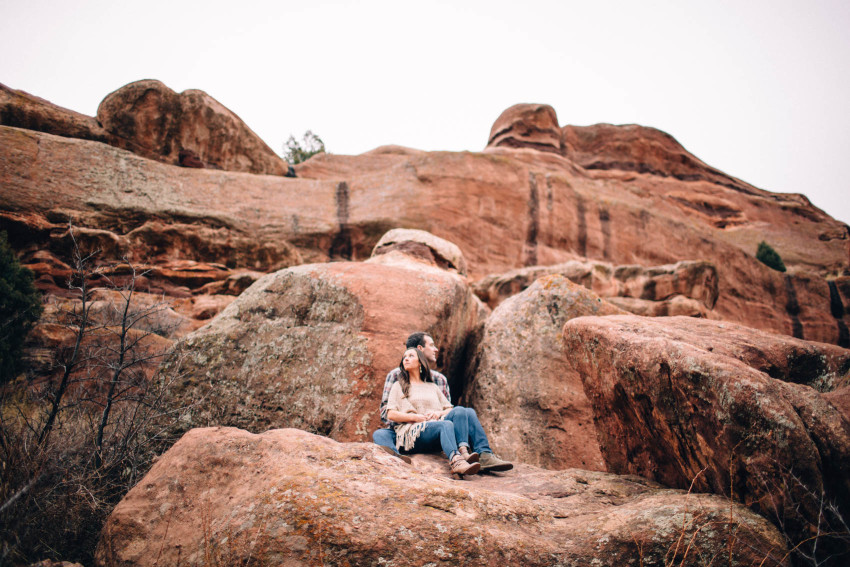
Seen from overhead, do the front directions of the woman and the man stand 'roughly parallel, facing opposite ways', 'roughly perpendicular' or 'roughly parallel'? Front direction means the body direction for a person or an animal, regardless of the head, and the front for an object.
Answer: roughly parallel

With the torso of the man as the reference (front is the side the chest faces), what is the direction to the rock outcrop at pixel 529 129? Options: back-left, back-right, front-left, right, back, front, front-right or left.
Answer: back-left

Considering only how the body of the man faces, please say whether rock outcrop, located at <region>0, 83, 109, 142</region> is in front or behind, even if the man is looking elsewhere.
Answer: behind

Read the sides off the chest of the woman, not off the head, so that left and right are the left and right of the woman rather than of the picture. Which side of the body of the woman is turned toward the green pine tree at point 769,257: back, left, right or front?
left

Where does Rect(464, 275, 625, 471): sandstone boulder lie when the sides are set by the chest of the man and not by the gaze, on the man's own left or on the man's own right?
on the man's own left

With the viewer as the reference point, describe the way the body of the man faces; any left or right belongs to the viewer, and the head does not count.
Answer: facing the viewer and to the right of the viewer

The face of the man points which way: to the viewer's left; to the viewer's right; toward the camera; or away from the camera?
to the viewer's right

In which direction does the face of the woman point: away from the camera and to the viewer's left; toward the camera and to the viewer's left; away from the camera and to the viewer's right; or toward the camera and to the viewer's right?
toward the camera and to the viewer's left

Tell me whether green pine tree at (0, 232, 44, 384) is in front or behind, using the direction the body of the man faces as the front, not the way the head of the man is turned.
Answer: behind

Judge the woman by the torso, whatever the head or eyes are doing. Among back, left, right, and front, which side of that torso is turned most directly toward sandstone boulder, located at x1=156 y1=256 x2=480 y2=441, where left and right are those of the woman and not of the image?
back
